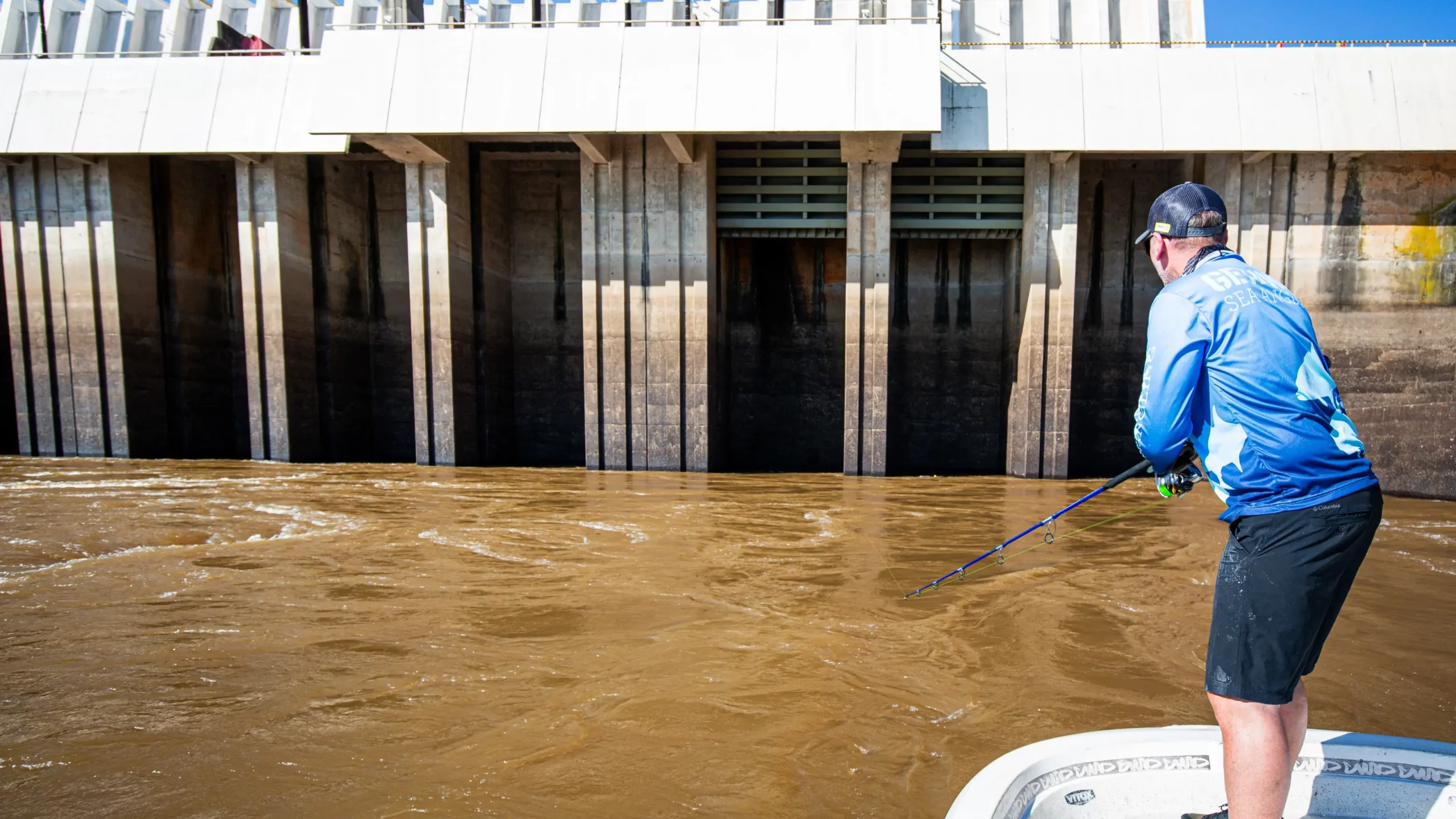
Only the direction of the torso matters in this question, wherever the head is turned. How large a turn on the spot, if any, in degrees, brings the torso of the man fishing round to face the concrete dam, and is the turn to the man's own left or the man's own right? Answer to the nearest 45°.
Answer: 0° — they already face it

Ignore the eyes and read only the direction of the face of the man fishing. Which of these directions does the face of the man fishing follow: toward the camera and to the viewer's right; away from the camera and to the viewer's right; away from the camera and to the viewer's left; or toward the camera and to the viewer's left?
away from the camera and to the viewer's left

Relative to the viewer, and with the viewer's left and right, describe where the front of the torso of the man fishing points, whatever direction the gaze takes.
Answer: facing away from the viewer and to the left of the viewer
